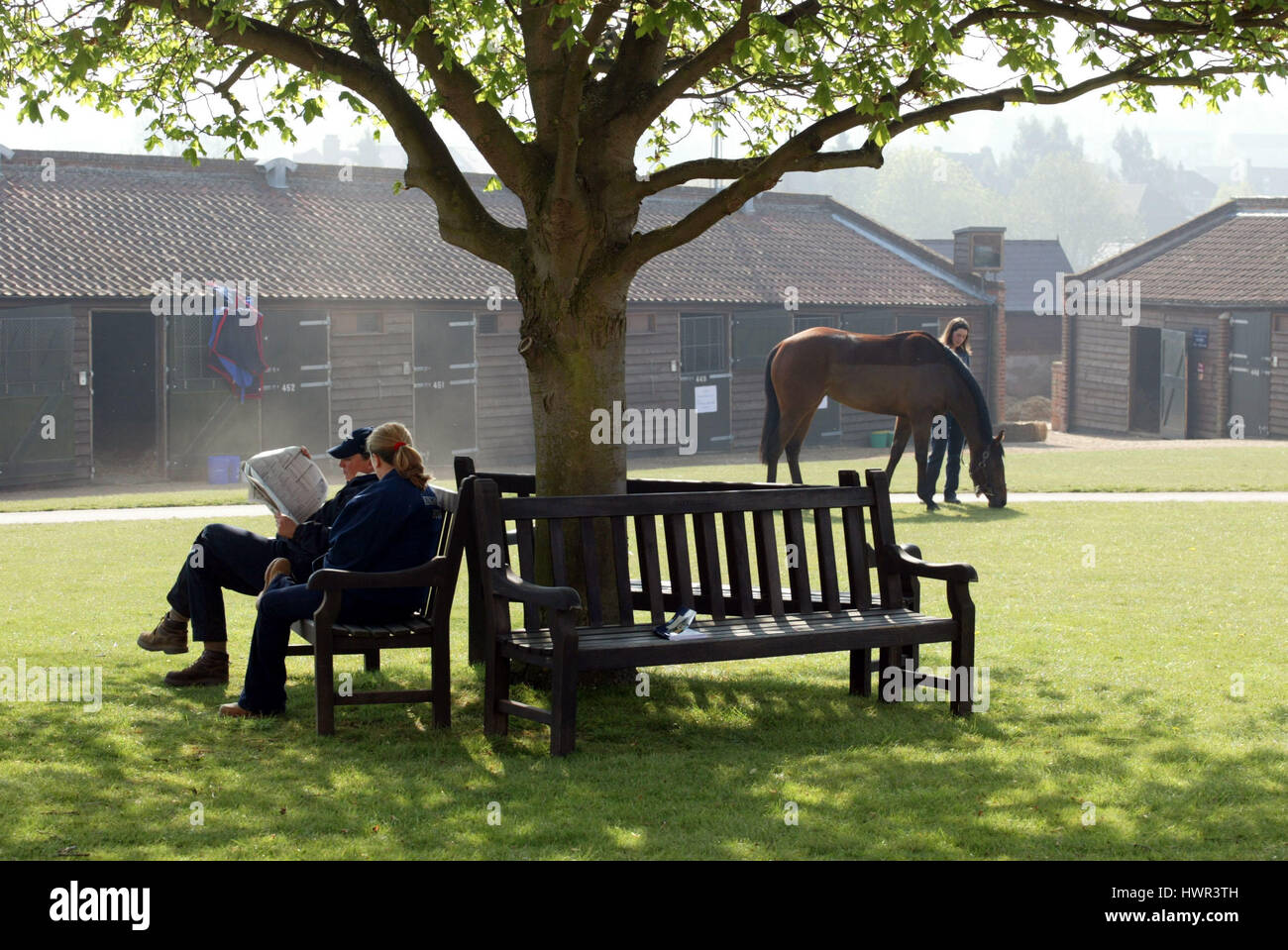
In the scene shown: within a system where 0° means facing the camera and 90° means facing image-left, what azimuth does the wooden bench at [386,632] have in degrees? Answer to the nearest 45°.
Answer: approximately 90°

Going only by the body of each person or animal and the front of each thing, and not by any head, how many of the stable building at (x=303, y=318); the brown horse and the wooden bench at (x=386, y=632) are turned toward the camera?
1

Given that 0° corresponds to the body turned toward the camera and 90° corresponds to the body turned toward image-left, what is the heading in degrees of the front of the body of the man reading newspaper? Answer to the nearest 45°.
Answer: approximately 90°

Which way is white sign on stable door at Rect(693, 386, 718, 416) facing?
toward the camera

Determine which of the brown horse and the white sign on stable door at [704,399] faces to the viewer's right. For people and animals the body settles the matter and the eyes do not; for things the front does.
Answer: the brown horse

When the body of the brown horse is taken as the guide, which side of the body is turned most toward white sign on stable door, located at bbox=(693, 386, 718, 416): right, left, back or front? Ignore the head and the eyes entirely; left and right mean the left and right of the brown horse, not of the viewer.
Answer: left

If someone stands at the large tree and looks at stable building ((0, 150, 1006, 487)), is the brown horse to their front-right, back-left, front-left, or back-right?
front-right

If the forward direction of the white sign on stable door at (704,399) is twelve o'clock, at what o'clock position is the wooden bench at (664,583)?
The wooden bench is roughly at 12 o'clock from the white sign on stable door.

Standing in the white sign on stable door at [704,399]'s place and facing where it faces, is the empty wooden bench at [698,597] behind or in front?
in front

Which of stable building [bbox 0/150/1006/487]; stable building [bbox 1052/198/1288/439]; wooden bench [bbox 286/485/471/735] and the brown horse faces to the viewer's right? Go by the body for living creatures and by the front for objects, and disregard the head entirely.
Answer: the brown horse

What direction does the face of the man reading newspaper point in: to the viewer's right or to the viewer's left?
to the viewer's left

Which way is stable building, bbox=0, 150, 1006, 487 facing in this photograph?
toward the camera

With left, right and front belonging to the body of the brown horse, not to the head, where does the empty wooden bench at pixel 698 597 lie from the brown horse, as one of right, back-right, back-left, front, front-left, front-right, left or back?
right

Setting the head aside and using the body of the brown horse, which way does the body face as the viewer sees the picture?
to the viewer's right

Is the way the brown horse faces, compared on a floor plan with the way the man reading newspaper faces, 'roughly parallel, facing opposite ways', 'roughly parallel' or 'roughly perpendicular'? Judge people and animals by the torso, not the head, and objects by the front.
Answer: roughly parallel, facing opposite ways

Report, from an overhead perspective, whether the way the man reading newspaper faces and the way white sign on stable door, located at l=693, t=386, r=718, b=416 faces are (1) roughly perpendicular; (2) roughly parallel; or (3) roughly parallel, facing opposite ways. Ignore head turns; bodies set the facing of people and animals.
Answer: roughly perpendicular
